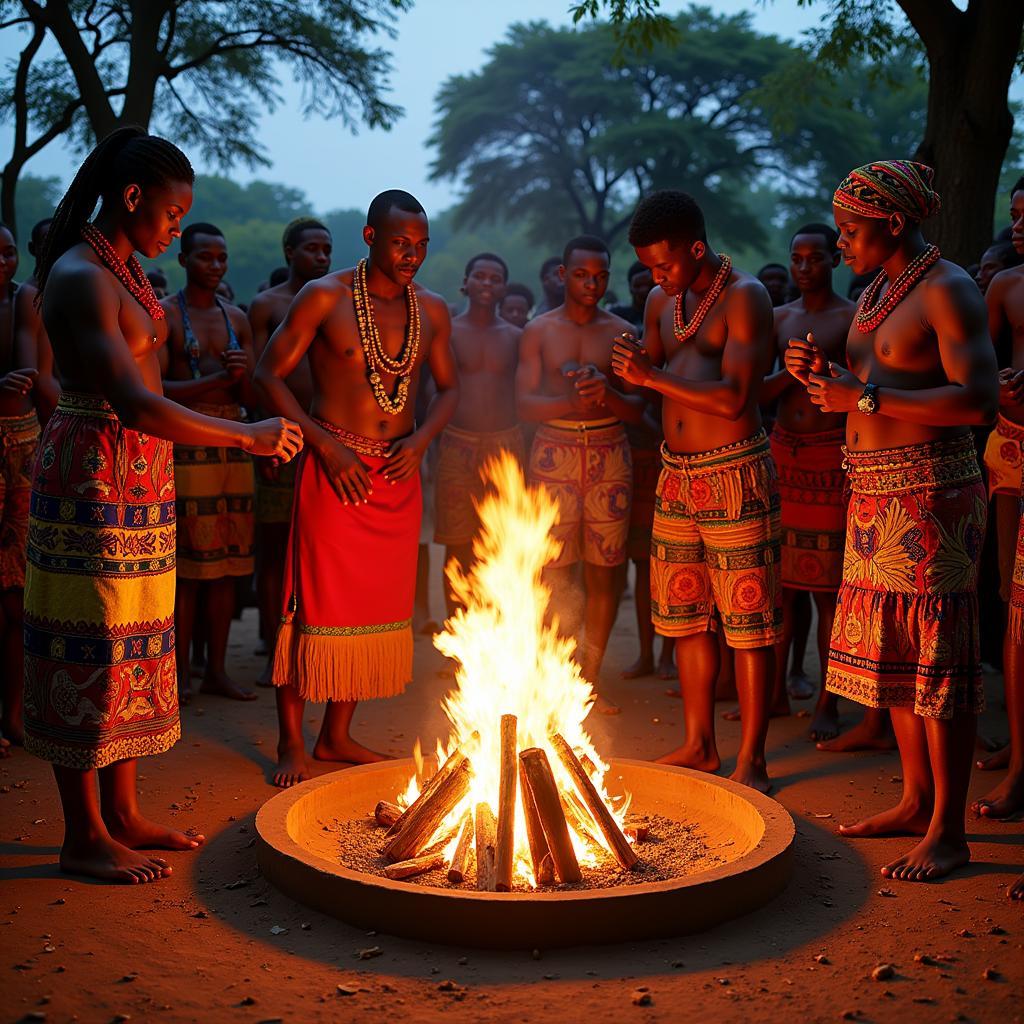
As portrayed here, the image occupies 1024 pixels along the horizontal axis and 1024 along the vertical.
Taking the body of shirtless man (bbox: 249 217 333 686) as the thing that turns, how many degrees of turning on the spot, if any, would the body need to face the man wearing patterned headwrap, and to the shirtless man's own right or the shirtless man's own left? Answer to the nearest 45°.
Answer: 0° — they already face them

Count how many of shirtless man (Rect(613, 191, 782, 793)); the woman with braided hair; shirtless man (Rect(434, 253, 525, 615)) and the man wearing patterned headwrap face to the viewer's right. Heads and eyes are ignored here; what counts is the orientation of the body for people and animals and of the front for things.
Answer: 1

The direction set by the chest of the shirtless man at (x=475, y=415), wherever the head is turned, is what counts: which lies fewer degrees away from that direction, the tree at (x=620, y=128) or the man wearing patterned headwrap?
the man wearing patterned headwrap

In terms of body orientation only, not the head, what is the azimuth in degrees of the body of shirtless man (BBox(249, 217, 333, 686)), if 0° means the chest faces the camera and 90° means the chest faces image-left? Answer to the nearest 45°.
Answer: approximately 315°

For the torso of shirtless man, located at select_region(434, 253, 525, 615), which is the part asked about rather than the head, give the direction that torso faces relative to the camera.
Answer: toward the camera

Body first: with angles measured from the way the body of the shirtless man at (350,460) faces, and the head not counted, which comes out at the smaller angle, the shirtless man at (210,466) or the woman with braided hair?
the woman with braided hair

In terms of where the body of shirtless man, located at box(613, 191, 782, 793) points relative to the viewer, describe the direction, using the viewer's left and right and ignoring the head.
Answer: facing the viewer and to the left of the viewer

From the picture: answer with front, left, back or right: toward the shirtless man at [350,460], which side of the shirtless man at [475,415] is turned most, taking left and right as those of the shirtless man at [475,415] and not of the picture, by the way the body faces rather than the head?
front

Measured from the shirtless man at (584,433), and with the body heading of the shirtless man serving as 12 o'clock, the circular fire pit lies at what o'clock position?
The circular fire pit is roughly at 12 o'clock from the shirtless man.

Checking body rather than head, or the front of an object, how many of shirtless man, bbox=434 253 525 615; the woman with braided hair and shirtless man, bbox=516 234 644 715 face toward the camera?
2

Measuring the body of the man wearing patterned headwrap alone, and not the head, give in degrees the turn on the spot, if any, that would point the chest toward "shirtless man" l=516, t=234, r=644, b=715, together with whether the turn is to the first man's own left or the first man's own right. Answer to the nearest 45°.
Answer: approximately 90° to the first man's own right

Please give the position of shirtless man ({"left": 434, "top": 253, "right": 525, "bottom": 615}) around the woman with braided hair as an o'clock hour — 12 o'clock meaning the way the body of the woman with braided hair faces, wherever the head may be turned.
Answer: The shirtless man is roughly at 10 o'clock from the woman with braided hair.

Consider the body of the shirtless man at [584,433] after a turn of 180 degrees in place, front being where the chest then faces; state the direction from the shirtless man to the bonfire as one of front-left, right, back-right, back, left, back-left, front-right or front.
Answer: back

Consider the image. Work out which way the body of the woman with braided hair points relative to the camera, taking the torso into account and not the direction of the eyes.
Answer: to the viewer's right

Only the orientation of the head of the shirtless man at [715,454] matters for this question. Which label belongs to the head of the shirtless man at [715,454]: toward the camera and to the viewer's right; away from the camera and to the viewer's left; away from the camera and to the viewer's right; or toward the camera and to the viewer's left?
toward the camera and to the viewer's left

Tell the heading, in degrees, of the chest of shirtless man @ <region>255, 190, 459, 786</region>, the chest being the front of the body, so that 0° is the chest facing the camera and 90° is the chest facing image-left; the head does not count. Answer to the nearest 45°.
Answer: approximately 315°
